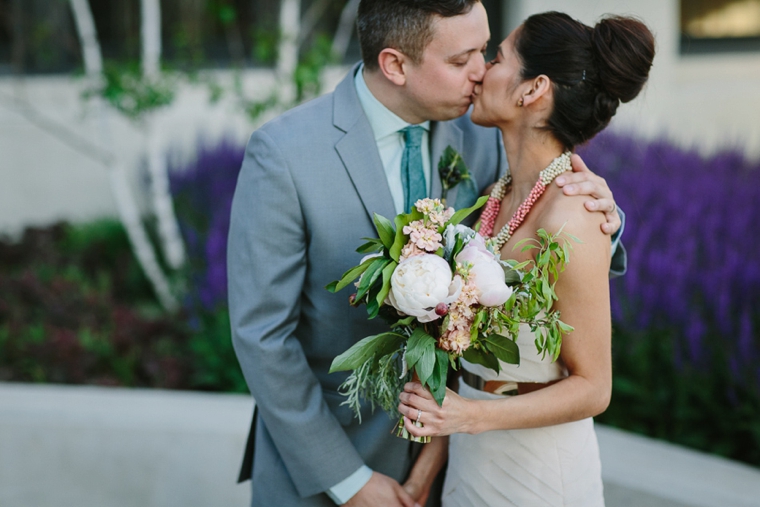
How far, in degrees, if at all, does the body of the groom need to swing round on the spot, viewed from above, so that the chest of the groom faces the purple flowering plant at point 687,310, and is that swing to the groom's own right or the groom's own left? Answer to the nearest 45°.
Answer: approximately 90° to the groom's own left

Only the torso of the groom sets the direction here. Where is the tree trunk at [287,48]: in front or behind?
behind

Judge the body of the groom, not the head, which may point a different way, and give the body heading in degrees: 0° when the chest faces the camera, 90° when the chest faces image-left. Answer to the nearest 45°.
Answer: approximately 315°

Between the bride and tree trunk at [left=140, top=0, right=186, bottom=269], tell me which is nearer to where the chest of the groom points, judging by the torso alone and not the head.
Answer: the bride

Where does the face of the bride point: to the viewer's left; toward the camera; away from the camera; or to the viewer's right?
to the viewer's left

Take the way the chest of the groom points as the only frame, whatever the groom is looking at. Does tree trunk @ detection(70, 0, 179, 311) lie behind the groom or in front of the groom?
behind

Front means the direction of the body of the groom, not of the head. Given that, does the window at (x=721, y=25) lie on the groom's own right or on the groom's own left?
on the groom's own left

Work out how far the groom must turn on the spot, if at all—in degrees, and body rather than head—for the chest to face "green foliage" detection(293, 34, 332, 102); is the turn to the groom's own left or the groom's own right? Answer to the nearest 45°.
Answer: approximately 135° to the groom's own left

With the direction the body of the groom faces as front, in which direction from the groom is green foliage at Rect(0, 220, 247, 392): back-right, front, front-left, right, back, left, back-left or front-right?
back

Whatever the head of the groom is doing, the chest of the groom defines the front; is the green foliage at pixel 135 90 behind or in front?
behind

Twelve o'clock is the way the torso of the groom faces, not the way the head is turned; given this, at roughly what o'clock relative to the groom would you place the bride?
The bride is roughly at 11 o'clock from the groom.
